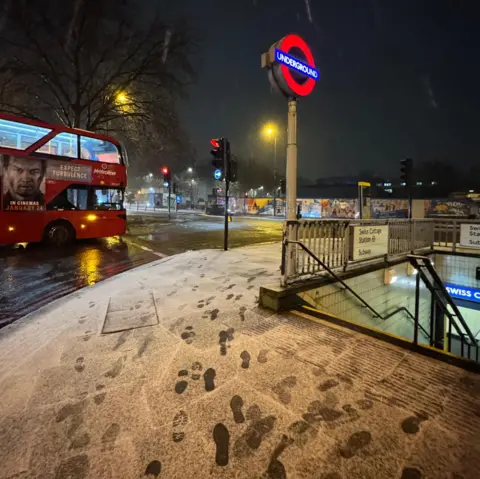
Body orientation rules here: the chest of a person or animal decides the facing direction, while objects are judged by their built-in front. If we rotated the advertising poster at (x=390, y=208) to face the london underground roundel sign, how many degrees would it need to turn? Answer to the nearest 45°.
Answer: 0° — it already faces it

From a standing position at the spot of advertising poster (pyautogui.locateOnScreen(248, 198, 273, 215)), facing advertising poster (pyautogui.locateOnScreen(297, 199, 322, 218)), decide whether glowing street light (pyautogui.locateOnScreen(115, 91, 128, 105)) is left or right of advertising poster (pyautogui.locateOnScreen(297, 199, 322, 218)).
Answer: right

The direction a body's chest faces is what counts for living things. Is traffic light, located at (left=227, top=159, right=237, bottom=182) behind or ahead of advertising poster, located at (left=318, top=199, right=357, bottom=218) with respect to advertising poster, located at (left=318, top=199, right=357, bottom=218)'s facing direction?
ahead

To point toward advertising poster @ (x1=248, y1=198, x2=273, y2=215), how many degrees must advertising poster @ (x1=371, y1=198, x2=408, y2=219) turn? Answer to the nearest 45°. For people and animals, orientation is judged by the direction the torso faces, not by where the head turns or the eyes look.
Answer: approximately 135° to its right

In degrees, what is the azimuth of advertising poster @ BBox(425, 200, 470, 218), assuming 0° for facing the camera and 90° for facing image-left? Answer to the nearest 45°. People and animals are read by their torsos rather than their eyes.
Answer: approximately 0°

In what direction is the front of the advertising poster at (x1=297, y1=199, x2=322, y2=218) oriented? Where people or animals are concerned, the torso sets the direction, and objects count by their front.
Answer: toward the camera

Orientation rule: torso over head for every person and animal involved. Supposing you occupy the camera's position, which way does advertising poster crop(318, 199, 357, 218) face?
facing the viewer

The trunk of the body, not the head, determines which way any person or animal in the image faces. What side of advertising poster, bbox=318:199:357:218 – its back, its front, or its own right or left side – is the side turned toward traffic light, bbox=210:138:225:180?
front

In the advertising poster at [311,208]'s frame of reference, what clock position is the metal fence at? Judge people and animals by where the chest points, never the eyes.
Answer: The metal fence is roughly at 12 o'clock from the advertising poster.

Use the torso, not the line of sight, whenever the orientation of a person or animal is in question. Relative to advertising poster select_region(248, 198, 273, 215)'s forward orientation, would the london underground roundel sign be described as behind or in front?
in front

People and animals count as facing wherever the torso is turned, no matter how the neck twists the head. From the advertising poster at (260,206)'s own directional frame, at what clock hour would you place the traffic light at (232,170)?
The traffic light is roughly at 12 o'clock from the advertising poster.

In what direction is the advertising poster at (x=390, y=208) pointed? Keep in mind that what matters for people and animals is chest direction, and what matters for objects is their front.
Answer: toward the camera

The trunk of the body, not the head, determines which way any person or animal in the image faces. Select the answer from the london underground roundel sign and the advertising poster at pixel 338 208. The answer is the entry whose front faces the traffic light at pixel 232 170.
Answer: the advertising poster
